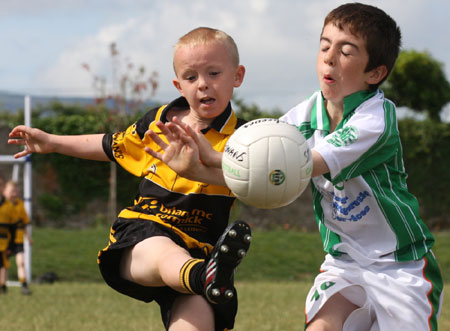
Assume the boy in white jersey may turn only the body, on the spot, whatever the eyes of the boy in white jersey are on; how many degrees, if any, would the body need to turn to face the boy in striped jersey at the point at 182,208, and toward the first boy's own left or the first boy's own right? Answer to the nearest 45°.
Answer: approximately 45° to the first boy's own right

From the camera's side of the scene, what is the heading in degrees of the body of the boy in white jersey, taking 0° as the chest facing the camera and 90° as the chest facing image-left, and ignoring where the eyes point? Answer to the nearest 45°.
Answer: approximately 45°

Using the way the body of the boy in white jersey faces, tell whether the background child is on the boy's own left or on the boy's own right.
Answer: on the boy's own right

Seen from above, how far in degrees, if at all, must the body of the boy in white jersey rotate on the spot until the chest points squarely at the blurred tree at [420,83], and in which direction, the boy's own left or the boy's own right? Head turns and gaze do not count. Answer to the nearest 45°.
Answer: approximately 135° to the boy's own right
